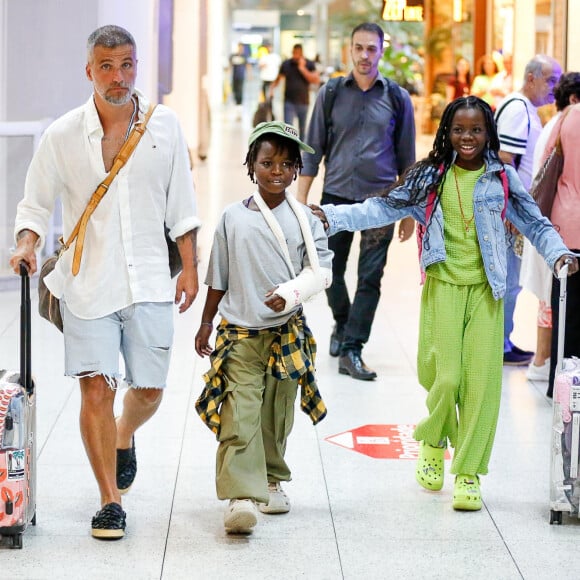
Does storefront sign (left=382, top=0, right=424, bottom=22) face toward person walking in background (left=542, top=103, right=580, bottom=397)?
yes

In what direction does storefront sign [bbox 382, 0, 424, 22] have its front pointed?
toward the camera

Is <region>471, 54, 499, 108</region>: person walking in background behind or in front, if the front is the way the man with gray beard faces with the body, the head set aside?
behind

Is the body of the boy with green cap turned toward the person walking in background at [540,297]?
no

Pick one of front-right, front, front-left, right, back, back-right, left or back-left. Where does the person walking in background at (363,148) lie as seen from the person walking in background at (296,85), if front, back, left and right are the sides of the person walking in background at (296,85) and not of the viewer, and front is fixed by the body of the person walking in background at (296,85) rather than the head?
front

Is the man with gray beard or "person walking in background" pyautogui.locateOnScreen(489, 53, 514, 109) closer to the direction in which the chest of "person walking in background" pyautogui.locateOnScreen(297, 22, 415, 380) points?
the man with gray beard

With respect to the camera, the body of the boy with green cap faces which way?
toward the camera

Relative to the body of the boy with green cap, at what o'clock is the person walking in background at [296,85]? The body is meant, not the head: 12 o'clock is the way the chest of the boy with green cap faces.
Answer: The person walking in background is roughly at 6 o'clock from the boy with green cap.

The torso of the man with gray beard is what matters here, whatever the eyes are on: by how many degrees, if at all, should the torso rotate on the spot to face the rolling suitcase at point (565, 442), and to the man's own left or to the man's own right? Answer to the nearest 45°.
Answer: approximately 90° to the man's own left

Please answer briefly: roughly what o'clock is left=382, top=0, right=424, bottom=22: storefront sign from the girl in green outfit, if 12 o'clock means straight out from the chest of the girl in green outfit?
The storefront sign is roughly at 6 o'clock from the girl in green outfit.

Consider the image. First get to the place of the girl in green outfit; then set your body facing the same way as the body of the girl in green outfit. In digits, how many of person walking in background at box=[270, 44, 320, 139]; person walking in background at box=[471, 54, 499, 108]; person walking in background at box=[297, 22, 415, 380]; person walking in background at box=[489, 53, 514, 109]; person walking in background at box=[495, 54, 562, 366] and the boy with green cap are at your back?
5

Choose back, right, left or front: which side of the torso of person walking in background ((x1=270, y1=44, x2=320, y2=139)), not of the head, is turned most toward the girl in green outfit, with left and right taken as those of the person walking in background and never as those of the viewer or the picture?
front

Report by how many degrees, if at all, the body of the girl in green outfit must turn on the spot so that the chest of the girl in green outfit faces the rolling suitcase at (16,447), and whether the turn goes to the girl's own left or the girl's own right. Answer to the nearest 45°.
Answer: approximately 45° to the girl's own right

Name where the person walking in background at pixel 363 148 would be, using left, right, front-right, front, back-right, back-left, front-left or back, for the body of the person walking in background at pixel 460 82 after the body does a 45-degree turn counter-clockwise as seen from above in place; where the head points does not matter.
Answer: front-right

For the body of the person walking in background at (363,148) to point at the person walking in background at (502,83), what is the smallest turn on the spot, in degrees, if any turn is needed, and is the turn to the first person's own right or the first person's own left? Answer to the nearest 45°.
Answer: approximately 180°

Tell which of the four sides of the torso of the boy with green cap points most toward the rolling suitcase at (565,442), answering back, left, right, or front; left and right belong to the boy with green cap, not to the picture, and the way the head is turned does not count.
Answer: left
